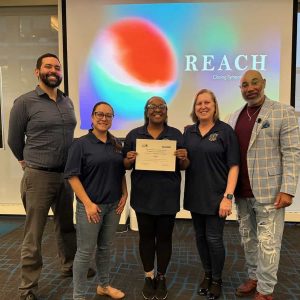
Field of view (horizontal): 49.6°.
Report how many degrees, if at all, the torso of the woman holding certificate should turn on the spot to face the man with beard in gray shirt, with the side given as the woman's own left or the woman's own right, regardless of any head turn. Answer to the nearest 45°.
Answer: approximately 90° to the woman's own right

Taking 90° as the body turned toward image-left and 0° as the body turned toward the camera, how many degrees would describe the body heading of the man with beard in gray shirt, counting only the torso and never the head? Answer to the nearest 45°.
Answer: approximately 315°

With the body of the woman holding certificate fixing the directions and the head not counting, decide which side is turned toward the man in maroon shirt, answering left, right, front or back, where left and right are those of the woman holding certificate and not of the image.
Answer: left

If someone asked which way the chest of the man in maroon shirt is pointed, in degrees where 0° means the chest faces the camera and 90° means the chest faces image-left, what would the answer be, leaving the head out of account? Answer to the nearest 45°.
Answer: approximately 45°

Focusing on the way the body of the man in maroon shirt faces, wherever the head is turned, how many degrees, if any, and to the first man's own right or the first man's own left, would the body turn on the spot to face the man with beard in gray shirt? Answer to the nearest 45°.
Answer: approximately 45° to the first man's own right

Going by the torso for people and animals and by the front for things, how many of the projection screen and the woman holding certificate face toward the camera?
2
